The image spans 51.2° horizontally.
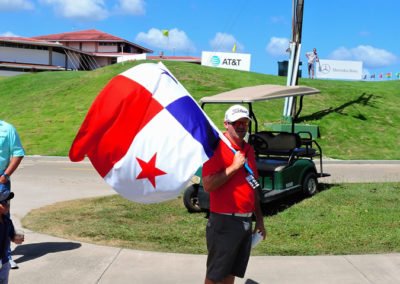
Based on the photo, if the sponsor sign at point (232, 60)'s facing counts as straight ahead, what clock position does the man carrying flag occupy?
The man carrying flag is roughly at 12 o'clock from the sponsor sign.

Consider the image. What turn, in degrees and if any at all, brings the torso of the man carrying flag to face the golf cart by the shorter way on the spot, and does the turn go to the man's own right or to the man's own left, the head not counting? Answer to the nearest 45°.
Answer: approximately 135° to the man's own left

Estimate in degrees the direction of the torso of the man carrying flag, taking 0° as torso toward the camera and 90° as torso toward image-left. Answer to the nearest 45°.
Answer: approximately 315°

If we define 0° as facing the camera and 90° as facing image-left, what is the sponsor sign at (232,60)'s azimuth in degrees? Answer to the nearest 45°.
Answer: approximately 0°

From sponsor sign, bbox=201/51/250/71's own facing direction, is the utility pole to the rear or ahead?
ahead
